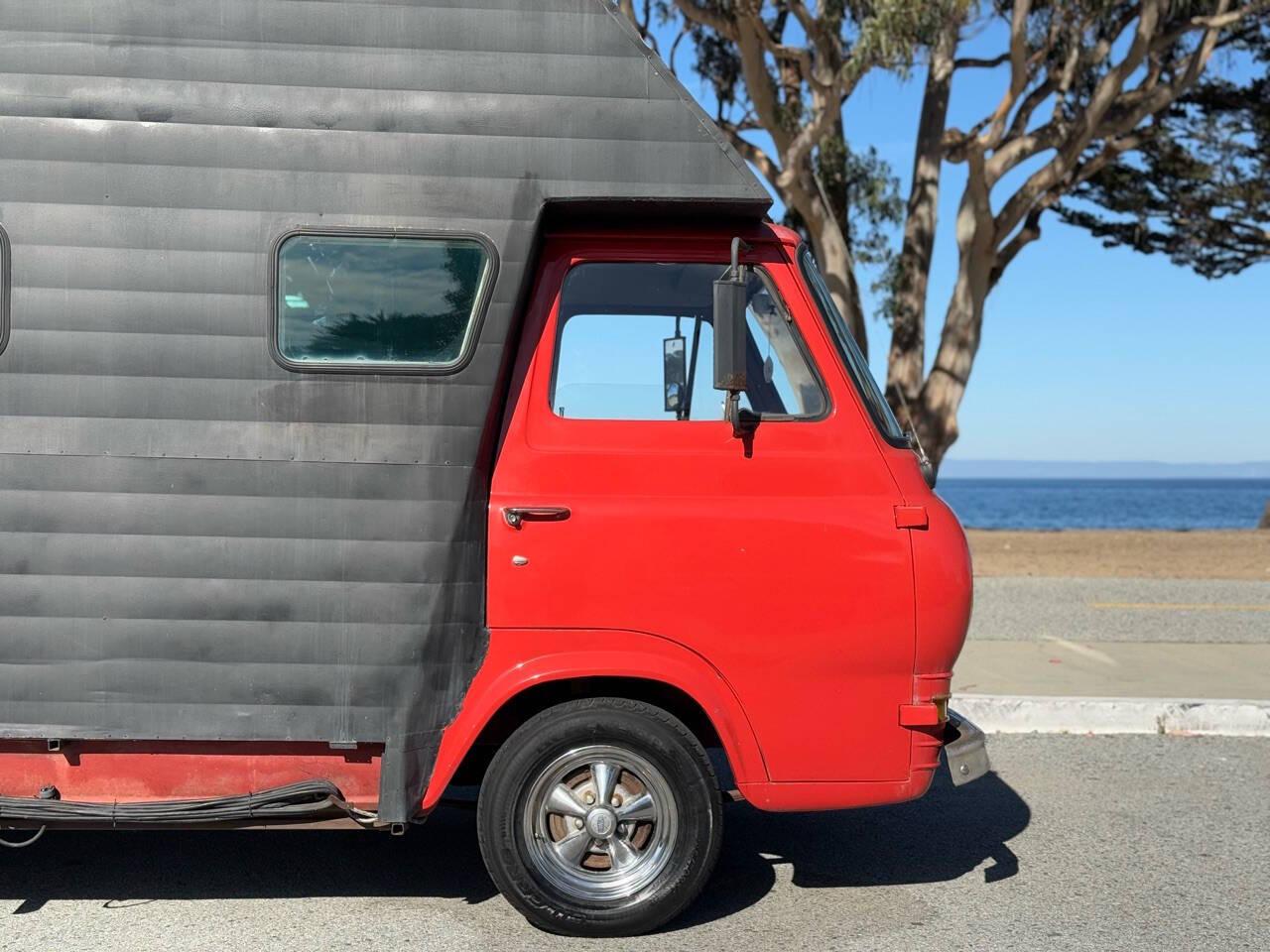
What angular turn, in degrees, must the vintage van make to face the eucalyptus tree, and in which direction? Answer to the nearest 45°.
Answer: approximately 45° to its left

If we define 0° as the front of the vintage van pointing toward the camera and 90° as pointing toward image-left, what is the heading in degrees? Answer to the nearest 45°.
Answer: approximately 270°
